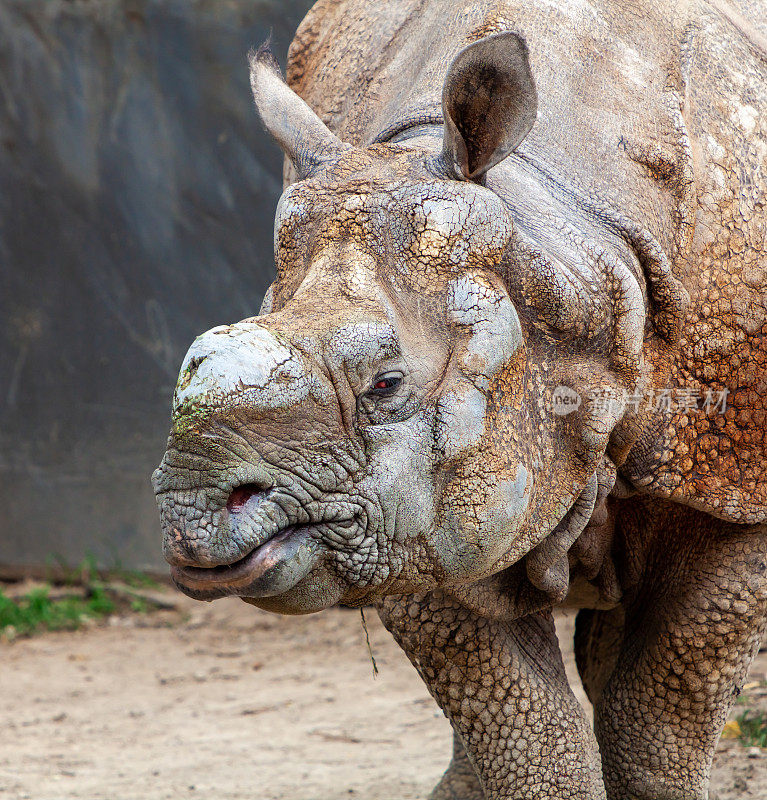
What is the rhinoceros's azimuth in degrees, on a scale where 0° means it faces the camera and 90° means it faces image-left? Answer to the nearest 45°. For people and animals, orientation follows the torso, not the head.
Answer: approximately 45°
